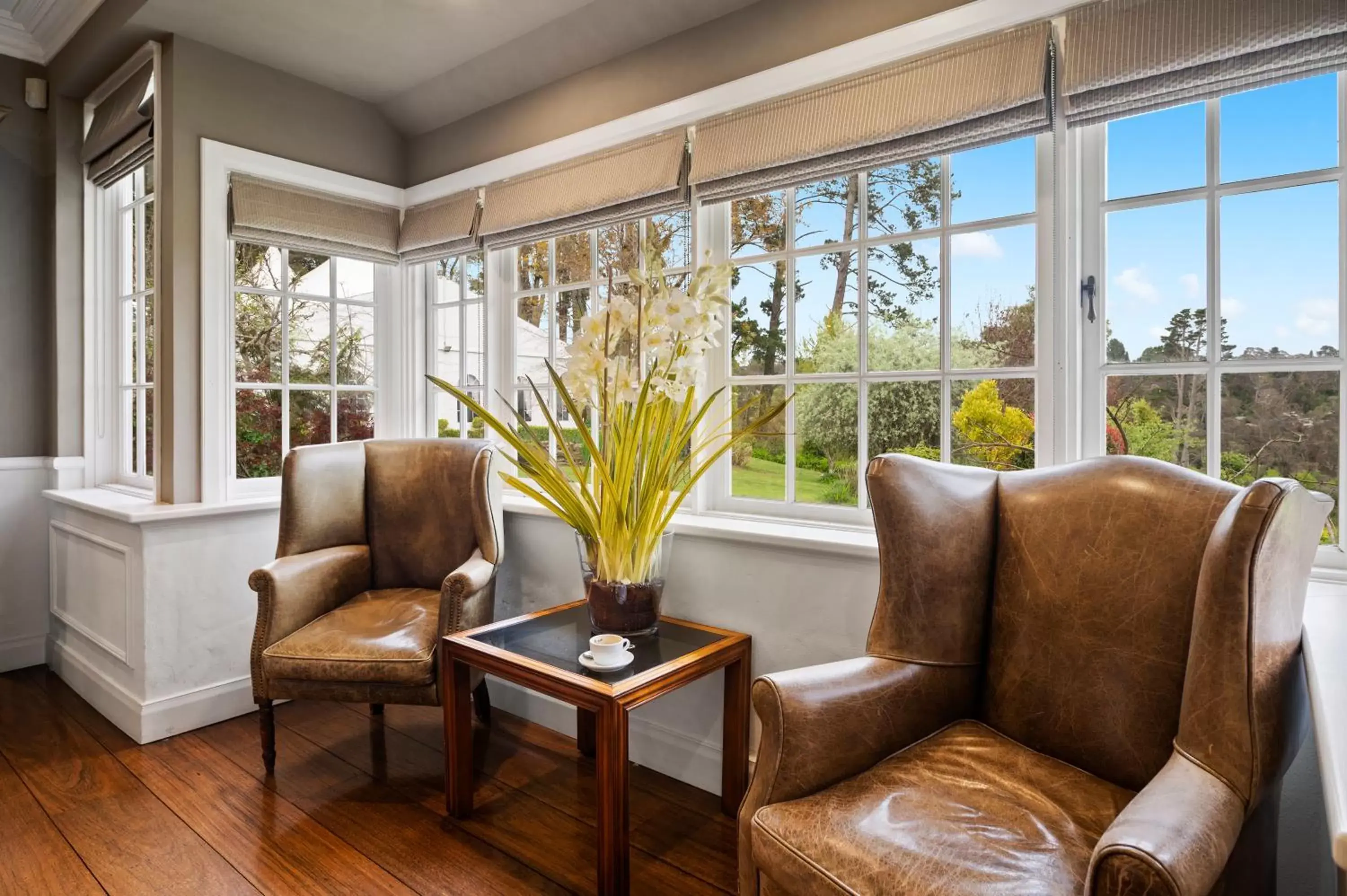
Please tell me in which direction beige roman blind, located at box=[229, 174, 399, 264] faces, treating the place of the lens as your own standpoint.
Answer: facing the viewer and to the right of the viewer

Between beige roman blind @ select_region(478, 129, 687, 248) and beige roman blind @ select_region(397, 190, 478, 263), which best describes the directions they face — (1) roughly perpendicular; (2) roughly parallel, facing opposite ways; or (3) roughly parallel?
roughly parallel

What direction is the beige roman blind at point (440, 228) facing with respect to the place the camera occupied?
facing the viewer and to the left of the viewer

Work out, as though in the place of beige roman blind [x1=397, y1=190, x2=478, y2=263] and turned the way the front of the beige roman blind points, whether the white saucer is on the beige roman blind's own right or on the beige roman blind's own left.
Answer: on the beige roman blind's own left

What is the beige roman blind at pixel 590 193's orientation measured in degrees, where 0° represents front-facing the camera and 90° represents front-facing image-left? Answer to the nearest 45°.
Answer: approximately 45°

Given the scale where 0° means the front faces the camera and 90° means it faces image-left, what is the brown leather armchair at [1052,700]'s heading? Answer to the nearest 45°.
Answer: approximately 45°

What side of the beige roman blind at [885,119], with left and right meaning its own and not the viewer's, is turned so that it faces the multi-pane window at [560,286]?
right

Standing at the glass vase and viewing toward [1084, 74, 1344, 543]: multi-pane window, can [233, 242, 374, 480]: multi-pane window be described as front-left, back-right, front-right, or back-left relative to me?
back-left

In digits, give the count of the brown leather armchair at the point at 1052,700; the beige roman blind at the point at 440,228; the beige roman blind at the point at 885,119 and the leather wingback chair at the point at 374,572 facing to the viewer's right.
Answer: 0

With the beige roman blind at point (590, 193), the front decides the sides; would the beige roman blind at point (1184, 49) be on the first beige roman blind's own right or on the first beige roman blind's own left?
on the first beige roman blind's own left
